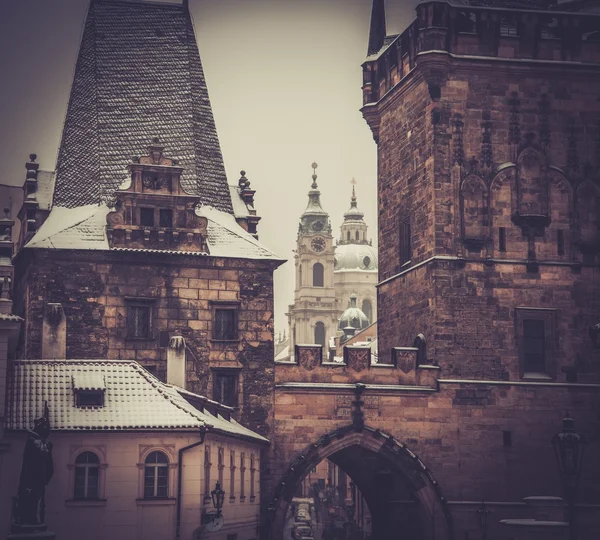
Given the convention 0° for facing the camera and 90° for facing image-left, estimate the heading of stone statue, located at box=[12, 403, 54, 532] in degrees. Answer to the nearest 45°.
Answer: approximately 270°

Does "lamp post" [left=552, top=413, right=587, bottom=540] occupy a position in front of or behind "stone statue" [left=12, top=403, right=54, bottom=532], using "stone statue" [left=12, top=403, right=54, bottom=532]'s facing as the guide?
in front

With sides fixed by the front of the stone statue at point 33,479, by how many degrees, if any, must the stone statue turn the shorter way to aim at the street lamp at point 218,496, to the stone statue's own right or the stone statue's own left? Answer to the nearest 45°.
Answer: approximately 45° to the stone statue's own left
